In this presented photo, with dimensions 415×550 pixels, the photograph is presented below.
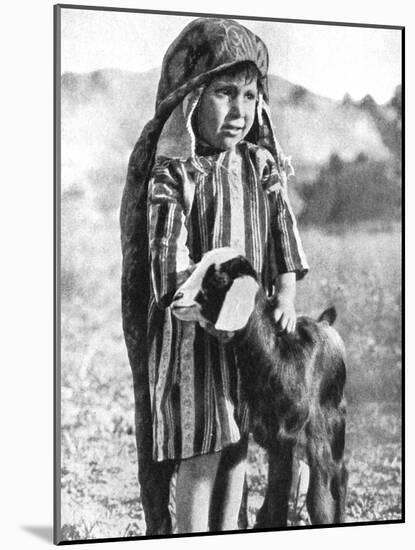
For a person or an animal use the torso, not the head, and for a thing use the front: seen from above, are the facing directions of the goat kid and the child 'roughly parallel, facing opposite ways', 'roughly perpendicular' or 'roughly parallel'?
roughly perpendicular

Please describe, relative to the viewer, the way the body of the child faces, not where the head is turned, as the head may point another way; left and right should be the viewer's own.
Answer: facing the viewer and to the right of the viewer

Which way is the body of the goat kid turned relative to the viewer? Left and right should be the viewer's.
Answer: facing the viewer and to the left of the viewer
